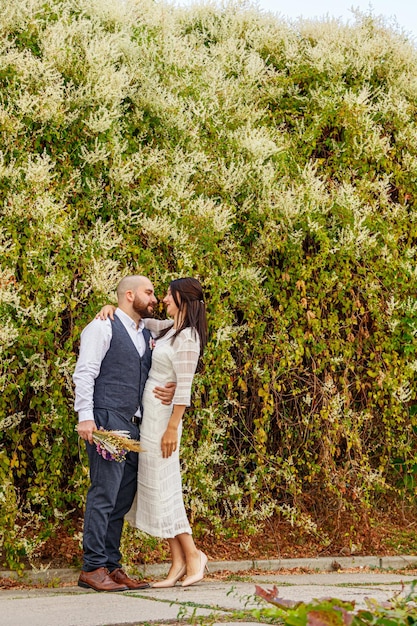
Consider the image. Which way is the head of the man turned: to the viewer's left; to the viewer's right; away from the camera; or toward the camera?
to the viewer's right

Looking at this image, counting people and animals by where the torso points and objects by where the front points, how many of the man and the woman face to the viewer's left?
1

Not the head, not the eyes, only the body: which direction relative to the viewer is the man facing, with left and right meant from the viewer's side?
facing the viewer and to the right of the viewer

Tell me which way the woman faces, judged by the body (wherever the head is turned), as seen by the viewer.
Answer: to the viewer's left

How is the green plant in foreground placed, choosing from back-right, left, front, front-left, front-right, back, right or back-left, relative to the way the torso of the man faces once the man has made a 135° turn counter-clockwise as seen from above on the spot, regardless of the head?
back

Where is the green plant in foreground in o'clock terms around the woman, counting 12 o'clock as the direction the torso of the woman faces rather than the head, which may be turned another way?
The green plant in foreground is roughly at 9 o'clock from the woman.

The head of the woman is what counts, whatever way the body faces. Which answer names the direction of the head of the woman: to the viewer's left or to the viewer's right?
to the viewer's left

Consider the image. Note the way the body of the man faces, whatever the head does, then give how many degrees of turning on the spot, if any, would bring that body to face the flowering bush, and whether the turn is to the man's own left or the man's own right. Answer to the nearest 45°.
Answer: approximately 90° to the man's own left

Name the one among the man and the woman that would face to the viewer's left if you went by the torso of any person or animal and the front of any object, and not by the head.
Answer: the woman

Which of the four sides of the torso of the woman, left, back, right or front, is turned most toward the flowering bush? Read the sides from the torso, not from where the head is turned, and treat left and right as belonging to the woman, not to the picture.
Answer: right
